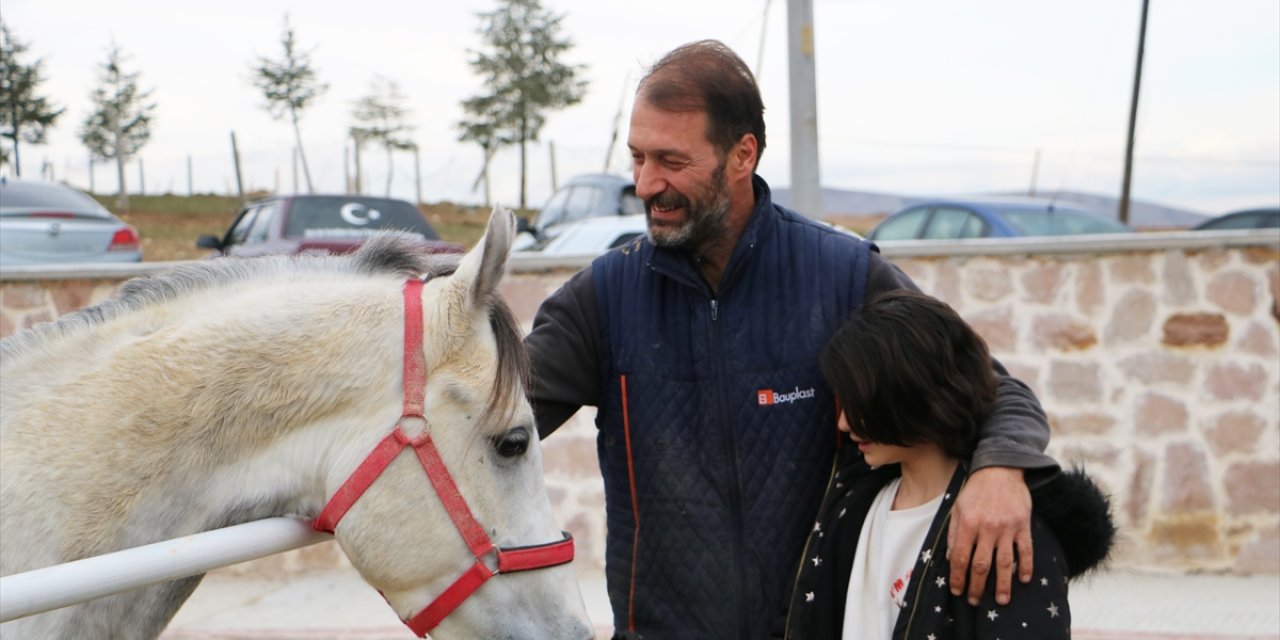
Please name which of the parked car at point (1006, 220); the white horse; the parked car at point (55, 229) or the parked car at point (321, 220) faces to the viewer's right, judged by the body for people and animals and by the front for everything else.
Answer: the white horse

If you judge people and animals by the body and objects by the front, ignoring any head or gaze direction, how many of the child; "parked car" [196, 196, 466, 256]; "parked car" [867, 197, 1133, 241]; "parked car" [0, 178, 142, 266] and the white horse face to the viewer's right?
1

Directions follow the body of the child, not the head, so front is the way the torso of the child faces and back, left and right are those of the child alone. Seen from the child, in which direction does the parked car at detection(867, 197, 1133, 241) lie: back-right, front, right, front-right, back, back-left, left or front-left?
back-right

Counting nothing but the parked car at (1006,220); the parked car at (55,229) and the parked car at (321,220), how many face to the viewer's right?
0

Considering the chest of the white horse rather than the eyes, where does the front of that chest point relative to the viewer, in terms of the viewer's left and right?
facing to the right of the viewer

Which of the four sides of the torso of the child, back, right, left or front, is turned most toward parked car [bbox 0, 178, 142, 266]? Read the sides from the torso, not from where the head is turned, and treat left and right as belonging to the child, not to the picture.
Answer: right

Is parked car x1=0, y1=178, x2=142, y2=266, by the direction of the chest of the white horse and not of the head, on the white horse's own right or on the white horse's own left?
on the white horse's own left

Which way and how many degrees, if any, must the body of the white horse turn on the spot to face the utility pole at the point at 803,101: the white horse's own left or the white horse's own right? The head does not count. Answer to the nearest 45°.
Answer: approximately 45° to the white horse's own left
